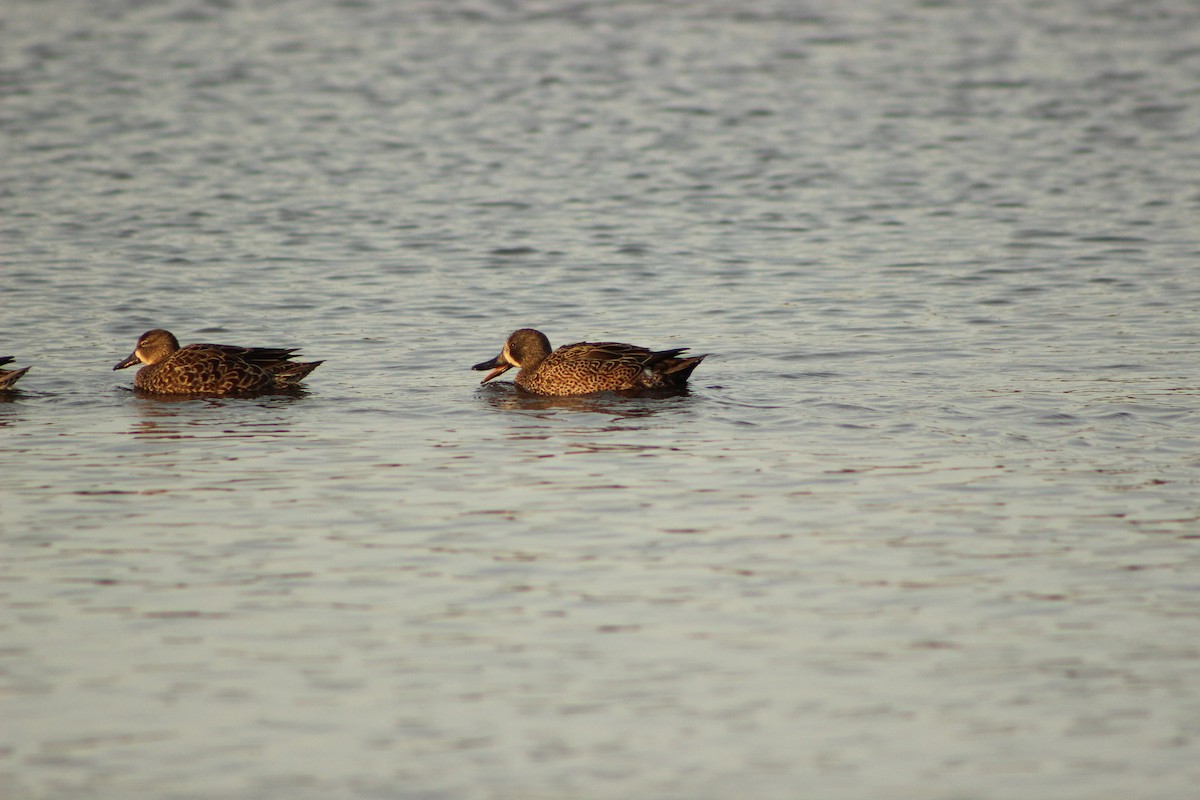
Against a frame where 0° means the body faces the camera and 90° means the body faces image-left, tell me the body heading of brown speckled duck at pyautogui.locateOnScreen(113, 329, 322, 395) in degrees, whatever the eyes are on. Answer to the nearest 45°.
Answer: approximately 90°

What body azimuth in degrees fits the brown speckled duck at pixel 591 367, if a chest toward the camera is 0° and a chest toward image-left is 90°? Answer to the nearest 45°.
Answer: approximately 90°

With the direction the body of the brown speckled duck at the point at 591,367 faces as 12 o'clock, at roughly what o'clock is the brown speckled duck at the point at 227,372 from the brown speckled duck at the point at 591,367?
the brown speckled duck at the point at 227,372 is roughly at 12 o'clock from the brown speckled duck at the point at 591,367.

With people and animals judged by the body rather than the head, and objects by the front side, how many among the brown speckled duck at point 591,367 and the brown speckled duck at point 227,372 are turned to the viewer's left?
2

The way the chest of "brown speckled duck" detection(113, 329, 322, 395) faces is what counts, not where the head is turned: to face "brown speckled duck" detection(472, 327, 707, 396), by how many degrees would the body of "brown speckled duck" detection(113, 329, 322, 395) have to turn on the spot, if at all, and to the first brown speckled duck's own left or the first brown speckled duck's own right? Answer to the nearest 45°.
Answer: approximately 180°
